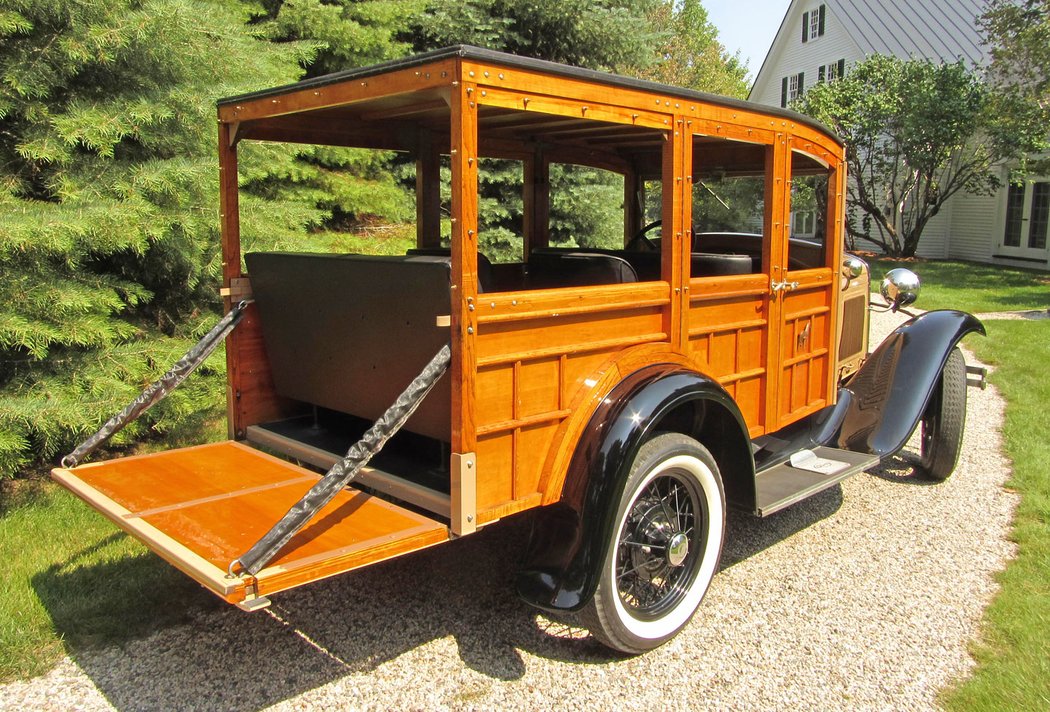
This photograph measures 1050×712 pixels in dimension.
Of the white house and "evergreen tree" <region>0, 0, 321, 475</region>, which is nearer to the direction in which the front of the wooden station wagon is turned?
the white house

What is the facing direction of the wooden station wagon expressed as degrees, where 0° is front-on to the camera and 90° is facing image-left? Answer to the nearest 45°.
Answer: approximately 225°

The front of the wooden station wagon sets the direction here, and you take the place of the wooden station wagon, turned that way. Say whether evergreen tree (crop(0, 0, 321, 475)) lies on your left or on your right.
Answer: on your left

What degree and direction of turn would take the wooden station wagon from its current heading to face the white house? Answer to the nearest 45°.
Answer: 0° — it already faces it
